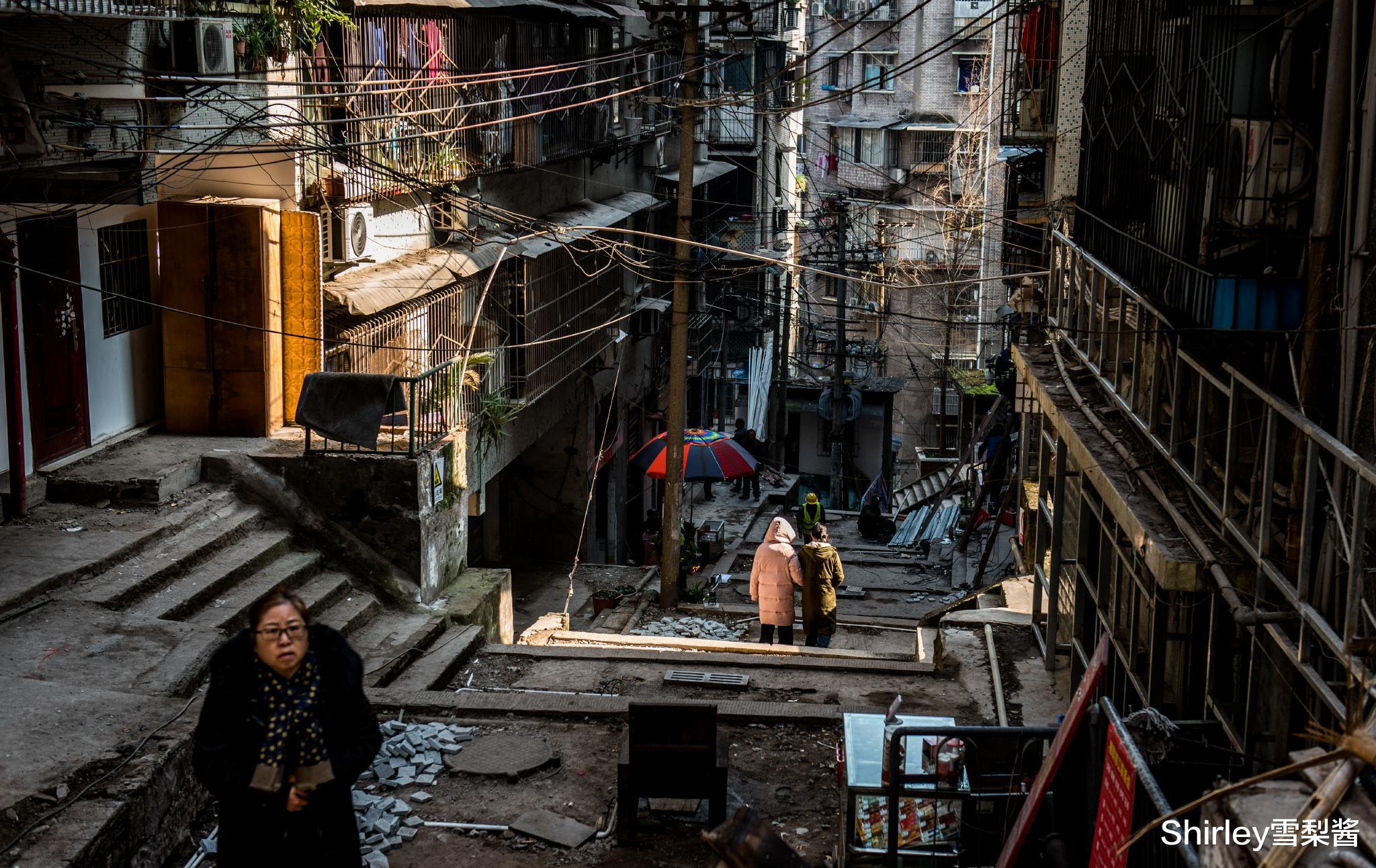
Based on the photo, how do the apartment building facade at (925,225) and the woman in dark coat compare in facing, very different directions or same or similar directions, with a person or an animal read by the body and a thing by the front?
same or similar directions

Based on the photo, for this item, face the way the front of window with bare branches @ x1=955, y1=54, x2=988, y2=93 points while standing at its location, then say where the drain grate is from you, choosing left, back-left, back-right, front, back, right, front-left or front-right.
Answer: front

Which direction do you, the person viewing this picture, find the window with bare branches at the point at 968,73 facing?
facing the viewer

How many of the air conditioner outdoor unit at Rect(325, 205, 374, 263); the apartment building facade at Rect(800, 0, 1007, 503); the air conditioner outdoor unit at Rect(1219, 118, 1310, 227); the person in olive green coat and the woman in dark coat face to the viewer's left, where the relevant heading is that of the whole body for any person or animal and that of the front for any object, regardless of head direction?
1

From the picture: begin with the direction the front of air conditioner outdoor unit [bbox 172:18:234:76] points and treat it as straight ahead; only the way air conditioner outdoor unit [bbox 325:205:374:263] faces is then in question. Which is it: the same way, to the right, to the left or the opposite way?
the same way

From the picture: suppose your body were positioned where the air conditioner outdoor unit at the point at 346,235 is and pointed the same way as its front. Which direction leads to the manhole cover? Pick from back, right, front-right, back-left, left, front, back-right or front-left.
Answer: front-right

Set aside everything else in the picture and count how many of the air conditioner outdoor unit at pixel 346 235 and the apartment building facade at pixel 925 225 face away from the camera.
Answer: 0

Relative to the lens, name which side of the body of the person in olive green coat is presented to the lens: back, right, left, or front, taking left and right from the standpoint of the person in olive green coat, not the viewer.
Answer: back

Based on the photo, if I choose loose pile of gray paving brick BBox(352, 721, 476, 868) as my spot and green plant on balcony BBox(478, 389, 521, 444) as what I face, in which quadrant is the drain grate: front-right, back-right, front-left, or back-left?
front-right

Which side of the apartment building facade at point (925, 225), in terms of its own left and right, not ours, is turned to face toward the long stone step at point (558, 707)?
front

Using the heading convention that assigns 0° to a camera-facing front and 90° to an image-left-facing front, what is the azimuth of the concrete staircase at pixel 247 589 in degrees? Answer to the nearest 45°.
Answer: approximately 315°

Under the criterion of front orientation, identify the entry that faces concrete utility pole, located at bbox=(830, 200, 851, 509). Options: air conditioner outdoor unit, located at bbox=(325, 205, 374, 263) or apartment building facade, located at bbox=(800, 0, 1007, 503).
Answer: the apartment building facade

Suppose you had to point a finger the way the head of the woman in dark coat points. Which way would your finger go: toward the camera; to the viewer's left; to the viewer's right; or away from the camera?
toward the camera

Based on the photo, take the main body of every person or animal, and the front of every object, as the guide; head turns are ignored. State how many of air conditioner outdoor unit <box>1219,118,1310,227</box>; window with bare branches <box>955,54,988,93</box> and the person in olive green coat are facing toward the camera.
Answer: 1

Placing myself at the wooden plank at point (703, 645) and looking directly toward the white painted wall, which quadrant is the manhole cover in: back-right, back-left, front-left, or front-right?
front-left

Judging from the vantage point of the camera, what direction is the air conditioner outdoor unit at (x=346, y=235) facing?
facing the viewer and to the right of the viewer
